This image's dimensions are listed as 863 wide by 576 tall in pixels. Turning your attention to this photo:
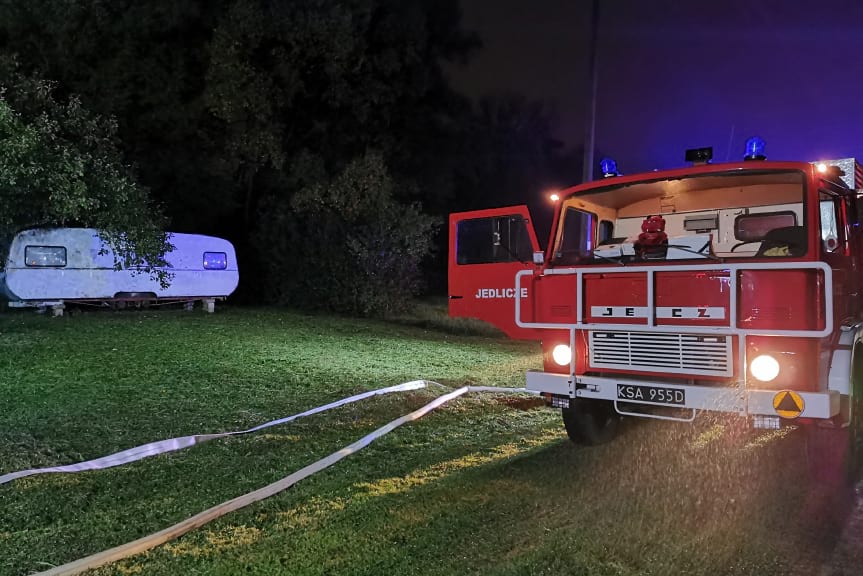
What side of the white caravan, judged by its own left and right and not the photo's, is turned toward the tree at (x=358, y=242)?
back

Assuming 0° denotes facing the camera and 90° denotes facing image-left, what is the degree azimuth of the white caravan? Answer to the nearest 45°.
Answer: approximately 90°

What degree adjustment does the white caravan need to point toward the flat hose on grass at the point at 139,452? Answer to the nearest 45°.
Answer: approximately 90° to its left

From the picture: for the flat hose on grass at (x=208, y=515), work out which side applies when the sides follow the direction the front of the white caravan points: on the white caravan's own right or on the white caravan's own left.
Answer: on the white caravan's own left
